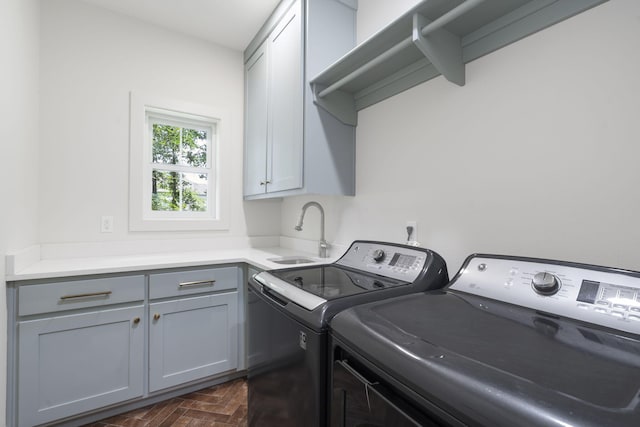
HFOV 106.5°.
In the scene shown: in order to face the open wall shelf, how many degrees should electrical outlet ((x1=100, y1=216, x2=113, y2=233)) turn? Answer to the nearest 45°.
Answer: approximately 45° to its left

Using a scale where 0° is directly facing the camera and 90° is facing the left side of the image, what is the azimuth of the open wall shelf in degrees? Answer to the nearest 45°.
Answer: approximately 45°

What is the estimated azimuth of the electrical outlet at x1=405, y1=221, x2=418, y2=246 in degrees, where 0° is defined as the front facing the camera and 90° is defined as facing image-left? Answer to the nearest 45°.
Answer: approximately 45°

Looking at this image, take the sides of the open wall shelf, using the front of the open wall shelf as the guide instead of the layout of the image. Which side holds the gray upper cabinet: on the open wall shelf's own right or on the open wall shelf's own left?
on the open wall shelf's own right

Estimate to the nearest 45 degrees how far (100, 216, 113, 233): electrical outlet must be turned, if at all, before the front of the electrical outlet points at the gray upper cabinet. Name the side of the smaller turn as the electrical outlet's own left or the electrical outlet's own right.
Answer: approximately 45° to the electrical outlet's own left

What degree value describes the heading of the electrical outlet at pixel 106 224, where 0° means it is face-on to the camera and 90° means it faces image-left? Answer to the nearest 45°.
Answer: approximately 0°
